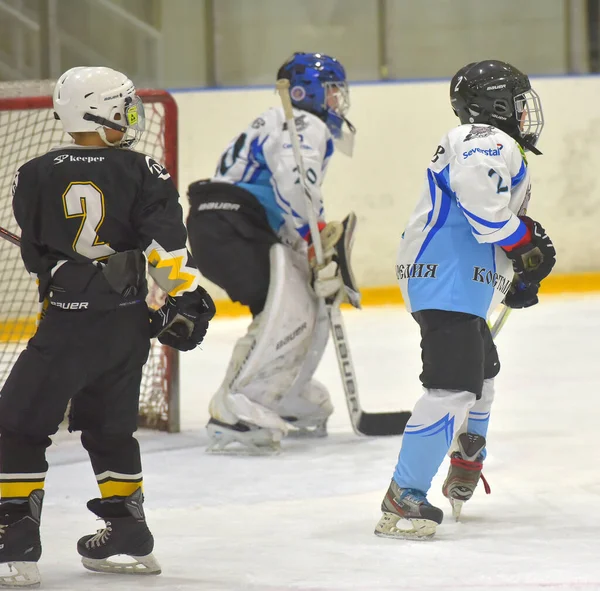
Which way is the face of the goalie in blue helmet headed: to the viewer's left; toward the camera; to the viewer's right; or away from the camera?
to the viewer's right

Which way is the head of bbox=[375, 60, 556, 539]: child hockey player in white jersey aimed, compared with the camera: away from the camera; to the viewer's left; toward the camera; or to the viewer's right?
to the viewer's right

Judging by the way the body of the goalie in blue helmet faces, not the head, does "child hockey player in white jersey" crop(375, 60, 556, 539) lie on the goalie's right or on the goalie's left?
on the goalie's right

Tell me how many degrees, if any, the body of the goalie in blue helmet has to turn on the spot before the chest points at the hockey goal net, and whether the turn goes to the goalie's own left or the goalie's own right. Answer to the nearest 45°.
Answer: approximately 135° to the goalie's own left

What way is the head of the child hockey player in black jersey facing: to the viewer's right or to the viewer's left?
to the viewer's right

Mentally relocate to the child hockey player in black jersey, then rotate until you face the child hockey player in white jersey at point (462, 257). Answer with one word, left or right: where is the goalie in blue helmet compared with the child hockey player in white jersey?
left
